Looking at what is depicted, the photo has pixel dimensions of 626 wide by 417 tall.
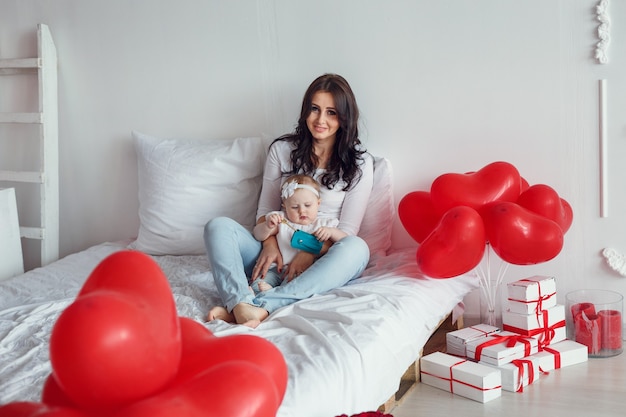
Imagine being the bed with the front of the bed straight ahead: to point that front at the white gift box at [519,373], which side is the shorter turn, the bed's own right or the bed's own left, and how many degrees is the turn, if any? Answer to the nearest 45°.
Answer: approximately 90° to the bed's own left

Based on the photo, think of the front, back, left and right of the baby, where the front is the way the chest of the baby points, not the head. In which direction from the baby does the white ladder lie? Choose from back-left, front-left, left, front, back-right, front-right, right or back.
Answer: back-right

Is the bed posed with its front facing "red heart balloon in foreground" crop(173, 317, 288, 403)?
yes

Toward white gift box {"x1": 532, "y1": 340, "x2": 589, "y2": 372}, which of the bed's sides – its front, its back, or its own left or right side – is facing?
left

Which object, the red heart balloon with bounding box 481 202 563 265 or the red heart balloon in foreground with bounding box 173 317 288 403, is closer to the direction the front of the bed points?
the red heart balloon in foreground

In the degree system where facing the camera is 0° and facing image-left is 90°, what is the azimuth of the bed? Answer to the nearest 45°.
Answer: approximately 0°

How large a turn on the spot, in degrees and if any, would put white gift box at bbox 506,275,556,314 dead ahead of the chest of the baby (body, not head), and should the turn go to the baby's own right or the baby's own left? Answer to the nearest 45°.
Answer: approximately 90° to the baby's own left

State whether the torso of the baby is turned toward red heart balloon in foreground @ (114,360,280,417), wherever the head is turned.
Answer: yes
